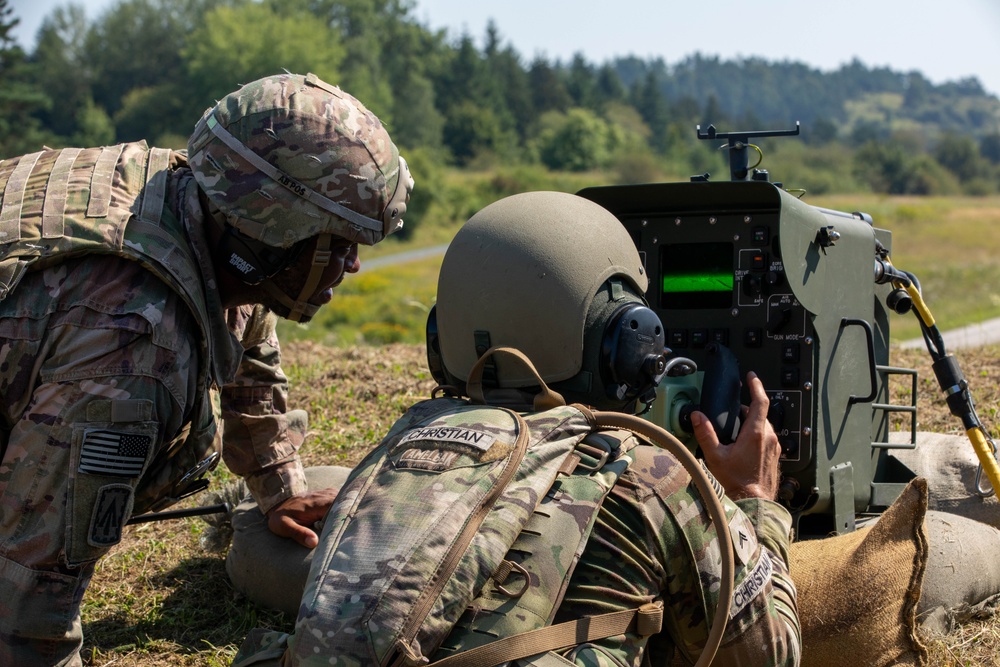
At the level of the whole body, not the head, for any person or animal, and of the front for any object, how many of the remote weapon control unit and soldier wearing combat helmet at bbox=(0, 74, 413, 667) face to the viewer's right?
1

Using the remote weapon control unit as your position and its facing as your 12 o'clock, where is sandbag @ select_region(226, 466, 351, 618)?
The sandbag is roughly at 1 o'clock from the remote weapon control unit.

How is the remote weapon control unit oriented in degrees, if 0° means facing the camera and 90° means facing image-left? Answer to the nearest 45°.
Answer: approximately 45°

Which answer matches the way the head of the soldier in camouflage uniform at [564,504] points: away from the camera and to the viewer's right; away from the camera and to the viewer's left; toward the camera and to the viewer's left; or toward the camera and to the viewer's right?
away from the camera and to the viewer's right

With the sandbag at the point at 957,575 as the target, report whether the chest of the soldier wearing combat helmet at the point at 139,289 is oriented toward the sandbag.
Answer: yes

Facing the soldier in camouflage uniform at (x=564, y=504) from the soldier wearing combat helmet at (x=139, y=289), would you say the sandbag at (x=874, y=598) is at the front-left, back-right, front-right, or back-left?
front-left

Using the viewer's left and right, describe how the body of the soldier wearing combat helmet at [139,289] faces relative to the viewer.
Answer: facing to the right of the viewer

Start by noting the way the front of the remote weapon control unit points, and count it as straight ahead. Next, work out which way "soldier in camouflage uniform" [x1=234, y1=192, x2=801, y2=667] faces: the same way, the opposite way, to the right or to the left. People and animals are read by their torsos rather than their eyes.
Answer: the opposite way

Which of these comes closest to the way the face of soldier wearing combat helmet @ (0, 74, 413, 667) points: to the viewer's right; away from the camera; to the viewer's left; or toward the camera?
to the viewer's right

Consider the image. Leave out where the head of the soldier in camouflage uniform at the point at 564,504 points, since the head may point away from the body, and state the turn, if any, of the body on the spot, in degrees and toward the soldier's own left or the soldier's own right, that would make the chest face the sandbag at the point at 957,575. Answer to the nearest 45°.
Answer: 0° — they already face it

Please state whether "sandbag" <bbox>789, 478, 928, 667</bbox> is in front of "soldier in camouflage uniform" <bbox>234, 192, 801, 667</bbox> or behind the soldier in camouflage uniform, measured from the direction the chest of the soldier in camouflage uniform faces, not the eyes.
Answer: in front

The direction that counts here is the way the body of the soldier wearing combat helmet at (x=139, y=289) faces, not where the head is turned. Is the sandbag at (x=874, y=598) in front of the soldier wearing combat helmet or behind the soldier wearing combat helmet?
in front

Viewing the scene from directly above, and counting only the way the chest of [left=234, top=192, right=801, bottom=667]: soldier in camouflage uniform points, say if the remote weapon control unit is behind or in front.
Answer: in front

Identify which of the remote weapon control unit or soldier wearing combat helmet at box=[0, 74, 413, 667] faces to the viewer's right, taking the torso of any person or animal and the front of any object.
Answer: the soldier wearing combat helmet

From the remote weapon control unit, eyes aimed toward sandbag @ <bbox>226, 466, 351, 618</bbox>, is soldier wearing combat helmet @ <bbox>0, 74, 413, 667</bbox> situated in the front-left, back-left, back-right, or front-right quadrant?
front-left

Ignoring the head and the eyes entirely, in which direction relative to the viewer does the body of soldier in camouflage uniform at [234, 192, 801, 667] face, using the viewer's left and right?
facing away from the viewer and to the right of the viewer

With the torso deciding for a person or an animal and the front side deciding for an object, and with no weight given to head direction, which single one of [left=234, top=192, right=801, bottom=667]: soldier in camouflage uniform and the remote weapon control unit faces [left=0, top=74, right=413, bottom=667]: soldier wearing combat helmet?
the remote weapon control unit

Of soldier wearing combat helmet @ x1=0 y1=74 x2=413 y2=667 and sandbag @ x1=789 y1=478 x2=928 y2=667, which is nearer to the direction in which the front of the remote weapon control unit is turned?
the soldier wearing combat helmet

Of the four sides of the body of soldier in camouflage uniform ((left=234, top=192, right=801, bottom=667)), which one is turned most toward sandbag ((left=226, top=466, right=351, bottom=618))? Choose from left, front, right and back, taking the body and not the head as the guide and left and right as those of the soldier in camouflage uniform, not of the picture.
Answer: left
